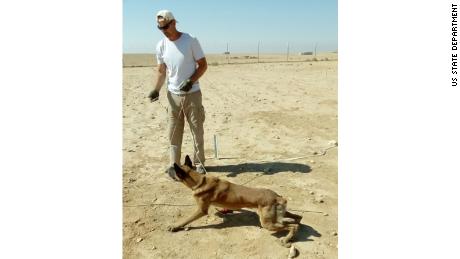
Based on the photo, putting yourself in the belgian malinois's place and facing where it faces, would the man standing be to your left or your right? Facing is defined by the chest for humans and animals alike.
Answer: on your right

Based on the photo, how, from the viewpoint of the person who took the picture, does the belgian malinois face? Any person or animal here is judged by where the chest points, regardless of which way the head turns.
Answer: facing to the left of the viewer

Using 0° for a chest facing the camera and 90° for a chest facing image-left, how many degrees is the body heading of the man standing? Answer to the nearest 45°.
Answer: approximately 45°

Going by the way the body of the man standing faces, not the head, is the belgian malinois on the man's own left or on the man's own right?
on the man's own left
